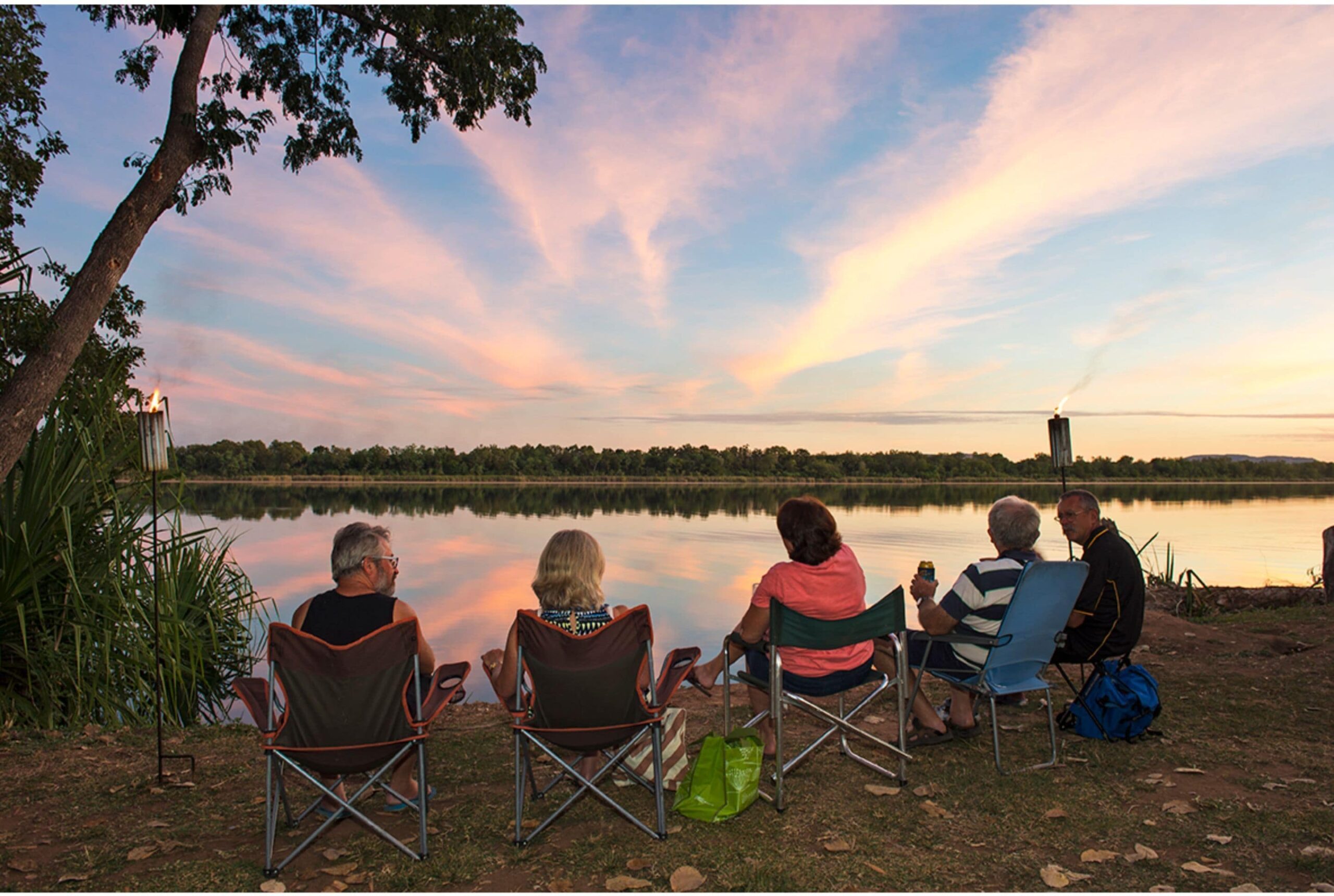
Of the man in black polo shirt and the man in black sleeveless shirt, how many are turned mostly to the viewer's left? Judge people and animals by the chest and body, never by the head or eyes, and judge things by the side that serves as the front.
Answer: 1

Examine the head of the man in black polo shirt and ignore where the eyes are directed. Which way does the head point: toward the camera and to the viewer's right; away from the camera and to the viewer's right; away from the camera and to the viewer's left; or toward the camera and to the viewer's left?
toward the camera and to the viewer's left

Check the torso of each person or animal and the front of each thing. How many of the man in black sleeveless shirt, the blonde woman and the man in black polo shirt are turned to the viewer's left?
1

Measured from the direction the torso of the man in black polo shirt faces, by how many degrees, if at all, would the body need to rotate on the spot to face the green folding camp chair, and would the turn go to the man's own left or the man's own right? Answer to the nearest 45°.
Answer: approximately 45° to the man's own left

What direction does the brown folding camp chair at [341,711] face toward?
away from the camera

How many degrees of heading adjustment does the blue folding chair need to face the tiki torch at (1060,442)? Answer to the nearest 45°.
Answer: approximately 45° to its right

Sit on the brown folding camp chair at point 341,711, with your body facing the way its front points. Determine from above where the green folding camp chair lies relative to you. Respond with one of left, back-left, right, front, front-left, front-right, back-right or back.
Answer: right

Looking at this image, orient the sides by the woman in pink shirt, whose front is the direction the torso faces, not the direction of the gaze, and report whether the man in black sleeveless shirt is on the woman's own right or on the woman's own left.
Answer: on the woman's own left

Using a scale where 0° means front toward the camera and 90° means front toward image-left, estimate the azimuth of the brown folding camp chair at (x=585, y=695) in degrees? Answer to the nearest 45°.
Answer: approximately 180°

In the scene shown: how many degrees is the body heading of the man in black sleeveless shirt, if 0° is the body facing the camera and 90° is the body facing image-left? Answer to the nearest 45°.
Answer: approximately 180°

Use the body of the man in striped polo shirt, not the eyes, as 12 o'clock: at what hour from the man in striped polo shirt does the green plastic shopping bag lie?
The green plastic shopping bag is roughly at 9 o'clock from the man in striped polo shirt.

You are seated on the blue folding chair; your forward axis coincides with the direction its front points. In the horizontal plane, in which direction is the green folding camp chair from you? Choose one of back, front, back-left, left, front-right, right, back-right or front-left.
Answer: left

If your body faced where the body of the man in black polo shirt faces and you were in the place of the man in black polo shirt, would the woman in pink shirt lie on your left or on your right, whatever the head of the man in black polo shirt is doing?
on your left

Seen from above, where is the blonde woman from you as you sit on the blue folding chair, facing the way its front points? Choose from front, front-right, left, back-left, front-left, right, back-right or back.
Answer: left

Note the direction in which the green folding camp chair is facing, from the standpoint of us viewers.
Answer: facing away from the viewer and to the left of the viewer

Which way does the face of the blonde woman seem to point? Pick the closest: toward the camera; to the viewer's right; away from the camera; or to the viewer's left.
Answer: away from the camera

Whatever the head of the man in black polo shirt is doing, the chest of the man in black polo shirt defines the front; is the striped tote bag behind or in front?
in front
